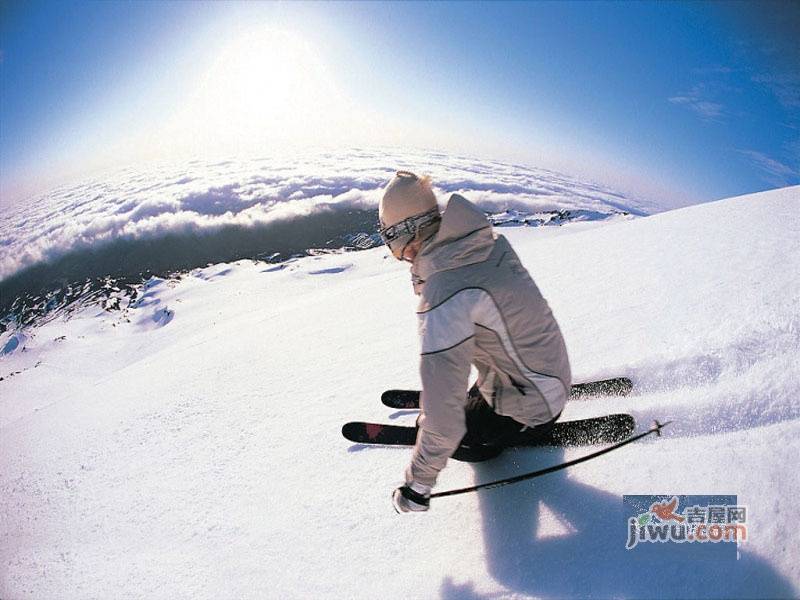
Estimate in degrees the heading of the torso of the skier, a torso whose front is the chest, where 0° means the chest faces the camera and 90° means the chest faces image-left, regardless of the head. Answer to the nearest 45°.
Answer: approximately 90°
